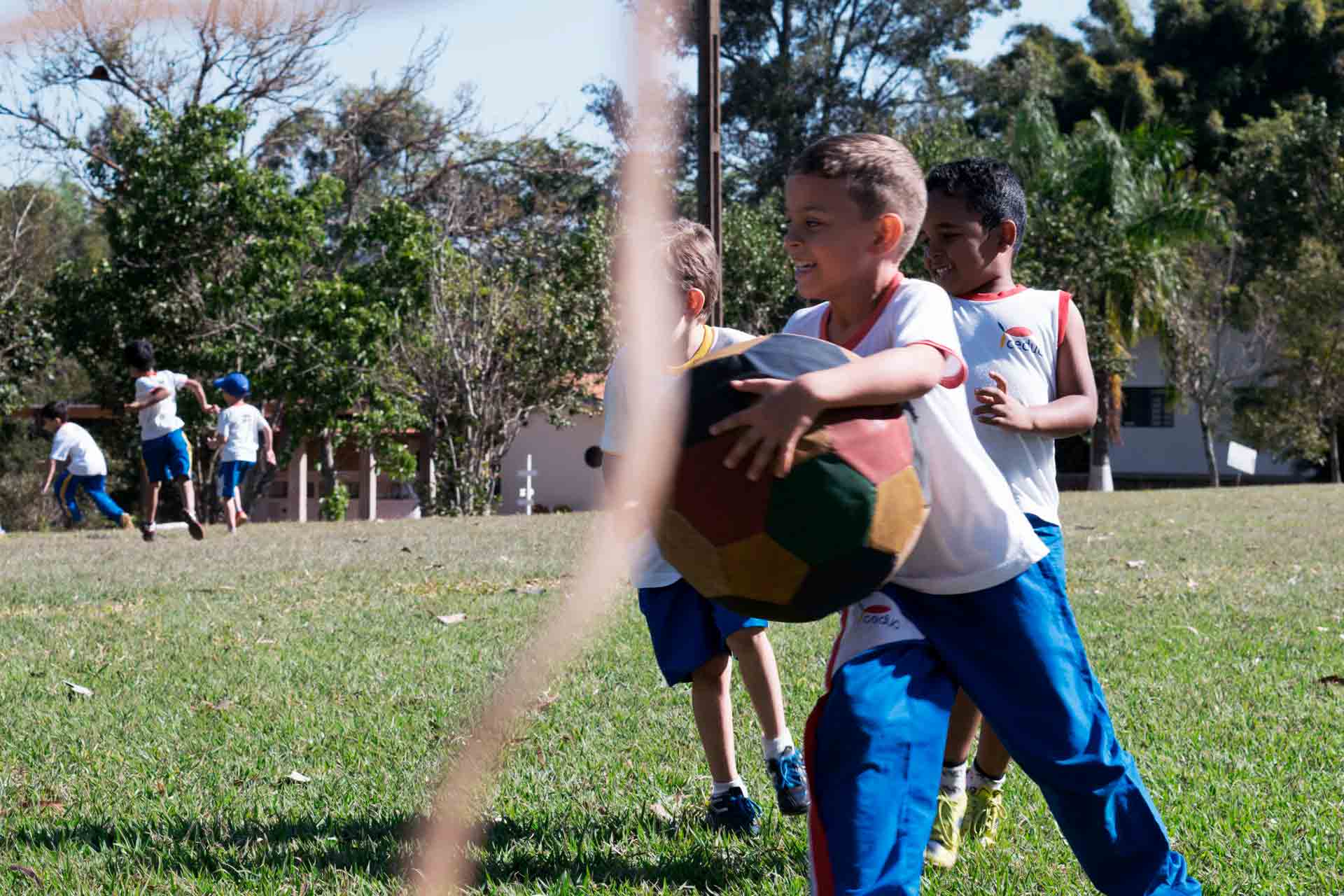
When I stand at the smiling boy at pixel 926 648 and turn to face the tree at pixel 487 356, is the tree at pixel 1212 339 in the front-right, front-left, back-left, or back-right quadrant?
front-right

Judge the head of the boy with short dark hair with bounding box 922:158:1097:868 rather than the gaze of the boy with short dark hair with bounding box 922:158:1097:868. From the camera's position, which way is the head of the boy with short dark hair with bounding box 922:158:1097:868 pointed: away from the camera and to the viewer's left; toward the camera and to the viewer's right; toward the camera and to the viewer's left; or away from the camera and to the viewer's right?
toward the camera and to the viewer's left

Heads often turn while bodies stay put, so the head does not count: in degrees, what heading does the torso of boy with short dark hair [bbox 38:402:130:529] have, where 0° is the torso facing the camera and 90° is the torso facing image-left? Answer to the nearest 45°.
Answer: approximately 90°

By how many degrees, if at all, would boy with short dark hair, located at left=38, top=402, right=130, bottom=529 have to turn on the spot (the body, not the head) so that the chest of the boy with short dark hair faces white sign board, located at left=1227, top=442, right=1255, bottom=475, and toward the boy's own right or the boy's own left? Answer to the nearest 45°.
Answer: approximately 180°

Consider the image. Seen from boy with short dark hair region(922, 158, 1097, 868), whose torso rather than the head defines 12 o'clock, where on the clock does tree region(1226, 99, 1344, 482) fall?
The tree is roughly at 5 o'clock from the boy with short dark hair.

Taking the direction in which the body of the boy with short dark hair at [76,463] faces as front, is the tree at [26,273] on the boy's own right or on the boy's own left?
on the boy's own right

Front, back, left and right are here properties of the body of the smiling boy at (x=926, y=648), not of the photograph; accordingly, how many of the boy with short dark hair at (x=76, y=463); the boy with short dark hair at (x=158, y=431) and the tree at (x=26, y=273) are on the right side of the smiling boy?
3

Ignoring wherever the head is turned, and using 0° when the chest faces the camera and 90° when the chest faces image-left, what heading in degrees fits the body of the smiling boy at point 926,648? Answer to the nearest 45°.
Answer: approximately 45°

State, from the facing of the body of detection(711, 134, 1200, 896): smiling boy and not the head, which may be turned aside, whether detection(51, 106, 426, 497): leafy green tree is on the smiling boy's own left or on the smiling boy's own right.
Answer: on the smiling boy's own right

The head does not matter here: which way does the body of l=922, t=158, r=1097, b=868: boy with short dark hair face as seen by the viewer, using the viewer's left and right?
facing the viewer and to the left of the viewer
